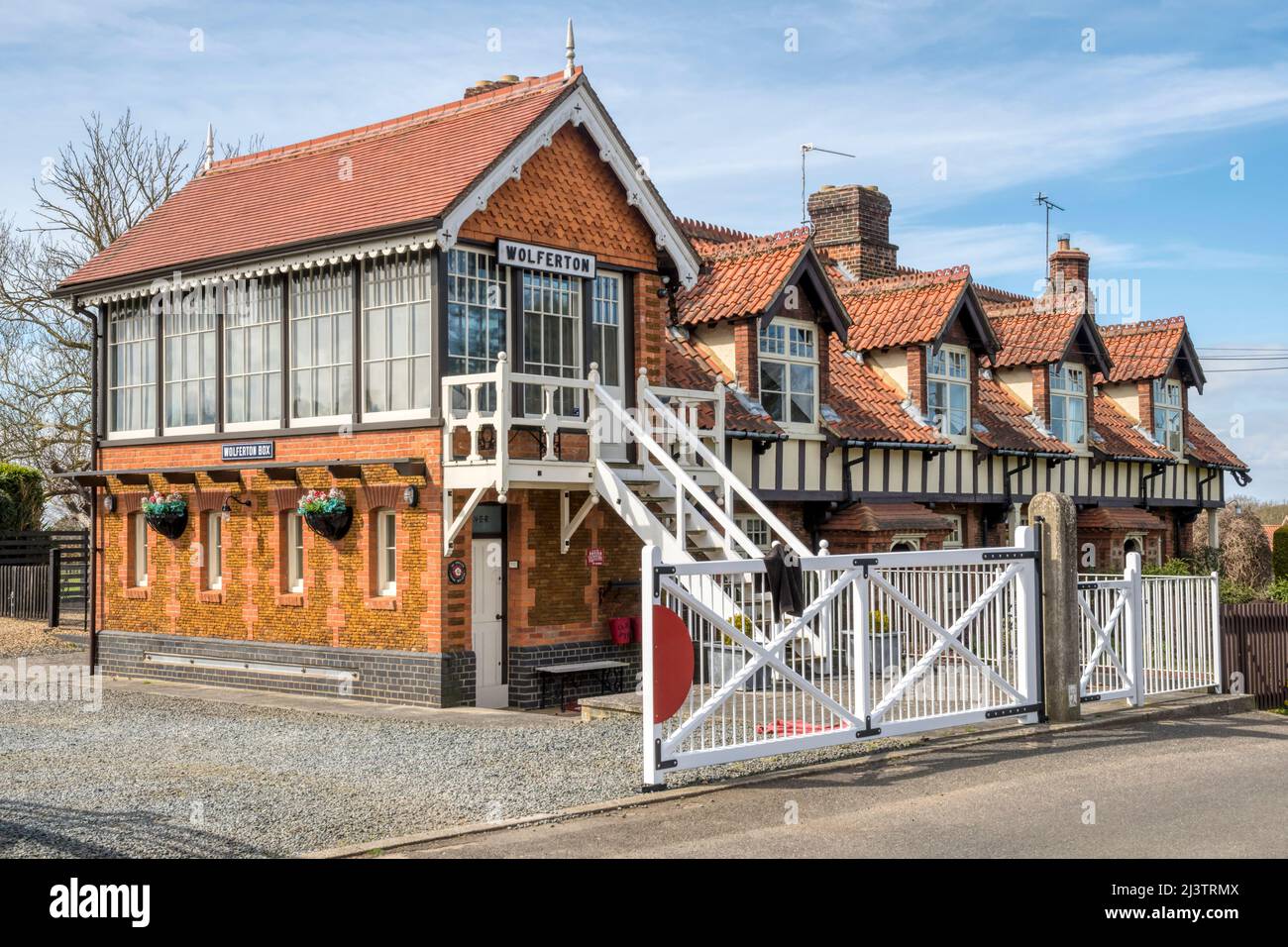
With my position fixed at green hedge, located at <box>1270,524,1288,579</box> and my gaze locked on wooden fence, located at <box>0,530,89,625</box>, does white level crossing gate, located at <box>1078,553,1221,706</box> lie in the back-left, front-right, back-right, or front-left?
front-left

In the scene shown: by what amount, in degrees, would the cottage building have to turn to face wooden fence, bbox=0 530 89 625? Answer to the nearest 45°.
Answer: approximately 180°

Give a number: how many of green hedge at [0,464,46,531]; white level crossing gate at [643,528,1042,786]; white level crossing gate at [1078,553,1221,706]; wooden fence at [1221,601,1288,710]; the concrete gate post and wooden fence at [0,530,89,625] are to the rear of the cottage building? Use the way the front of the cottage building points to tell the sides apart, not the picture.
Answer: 2

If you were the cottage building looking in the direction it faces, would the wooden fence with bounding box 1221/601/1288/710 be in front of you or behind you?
in front

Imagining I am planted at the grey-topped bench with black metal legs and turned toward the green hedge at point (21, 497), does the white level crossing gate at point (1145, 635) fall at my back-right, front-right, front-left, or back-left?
back-right

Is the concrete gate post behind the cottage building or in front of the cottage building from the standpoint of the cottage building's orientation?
in front

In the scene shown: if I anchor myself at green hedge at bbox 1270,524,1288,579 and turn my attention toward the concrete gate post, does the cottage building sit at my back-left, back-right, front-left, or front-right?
front-right

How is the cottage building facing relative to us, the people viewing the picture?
facing the viewer and to the right of the viewer

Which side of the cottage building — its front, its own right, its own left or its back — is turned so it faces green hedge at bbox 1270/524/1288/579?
left

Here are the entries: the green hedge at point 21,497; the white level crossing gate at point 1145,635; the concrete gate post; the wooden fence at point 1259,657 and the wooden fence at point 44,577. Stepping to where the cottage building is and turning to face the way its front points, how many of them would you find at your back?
2

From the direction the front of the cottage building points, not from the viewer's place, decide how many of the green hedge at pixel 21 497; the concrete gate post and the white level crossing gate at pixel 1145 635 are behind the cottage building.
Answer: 1
